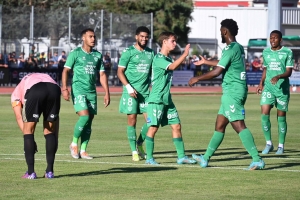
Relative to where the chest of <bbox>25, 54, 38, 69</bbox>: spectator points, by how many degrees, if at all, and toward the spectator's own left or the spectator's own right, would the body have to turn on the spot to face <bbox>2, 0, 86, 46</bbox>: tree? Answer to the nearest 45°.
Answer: approximately 180°

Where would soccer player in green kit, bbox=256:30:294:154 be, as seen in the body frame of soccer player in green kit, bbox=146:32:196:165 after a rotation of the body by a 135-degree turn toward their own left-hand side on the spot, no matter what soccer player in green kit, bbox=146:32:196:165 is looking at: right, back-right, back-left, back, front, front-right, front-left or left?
right

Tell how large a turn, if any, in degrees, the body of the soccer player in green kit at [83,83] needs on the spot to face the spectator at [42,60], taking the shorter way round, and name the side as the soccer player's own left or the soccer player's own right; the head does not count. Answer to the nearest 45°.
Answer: approximately 135° to the soccer player's own left

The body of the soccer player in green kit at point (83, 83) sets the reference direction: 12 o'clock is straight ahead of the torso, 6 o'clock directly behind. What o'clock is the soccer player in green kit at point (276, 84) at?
the soccer player in green kit at point (276, 84) is roughly at 10 o'clock from the soccer player in green kit at point (83, 83).

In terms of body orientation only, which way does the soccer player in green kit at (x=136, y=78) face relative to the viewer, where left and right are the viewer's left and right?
facing the viewer and to the right of the viewer

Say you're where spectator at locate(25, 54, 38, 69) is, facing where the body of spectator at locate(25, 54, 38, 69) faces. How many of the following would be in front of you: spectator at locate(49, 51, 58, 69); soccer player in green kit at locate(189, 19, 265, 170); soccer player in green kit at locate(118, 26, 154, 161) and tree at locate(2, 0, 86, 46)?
2

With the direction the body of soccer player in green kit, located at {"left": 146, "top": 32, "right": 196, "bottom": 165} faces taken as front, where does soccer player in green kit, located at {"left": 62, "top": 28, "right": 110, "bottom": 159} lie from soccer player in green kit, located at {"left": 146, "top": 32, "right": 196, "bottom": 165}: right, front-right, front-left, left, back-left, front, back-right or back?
back-left

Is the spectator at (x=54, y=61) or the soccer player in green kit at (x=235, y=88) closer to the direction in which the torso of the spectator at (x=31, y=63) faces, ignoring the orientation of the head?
the soccer player in green kit

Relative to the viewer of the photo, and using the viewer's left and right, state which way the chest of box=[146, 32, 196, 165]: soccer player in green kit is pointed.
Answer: facing to the right of the viewer

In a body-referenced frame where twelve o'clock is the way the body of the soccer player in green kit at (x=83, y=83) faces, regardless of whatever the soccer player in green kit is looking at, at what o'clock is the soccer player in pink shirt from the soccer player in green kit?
The soccer player in pink shirt is roughly at 2 o'clock from the soccer player in green kit.

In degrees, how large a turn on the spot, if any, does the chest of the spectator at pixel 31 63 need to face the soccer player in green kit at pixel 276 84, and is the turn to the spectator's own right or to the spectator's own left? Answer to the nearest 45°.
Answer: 0° — they already face them

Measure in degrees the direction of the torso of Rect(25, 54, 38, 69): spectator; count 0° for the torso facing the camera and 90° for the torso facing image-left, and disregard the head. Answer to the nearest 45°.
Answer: approximately 0°

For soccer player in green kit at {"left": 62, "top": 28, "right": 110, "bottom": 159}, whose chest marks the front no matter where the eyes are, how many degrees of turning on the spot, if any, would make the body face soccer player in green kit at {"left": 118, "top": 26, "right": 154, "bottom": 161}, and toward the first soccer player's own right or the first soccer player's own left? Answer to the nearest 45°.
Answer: approximately 45° to the first soccer player's own left

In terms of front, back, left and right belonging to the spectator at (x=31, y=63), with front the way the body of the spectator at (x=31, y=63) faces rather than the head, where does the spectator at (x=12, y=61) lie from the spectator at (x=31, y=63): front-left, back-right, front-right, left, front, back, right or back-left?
right

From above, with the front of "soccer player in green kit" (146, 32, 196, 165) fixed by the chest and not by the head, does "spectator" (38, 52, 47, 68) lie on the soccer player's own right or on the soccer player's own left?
on the soccer player's own left

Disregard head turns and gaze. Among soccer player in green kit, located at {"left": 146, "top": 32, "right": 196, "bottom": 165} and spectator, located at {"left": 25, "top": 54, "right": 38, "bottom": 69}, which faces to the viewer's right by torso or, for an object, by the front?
the soccer player in green kit

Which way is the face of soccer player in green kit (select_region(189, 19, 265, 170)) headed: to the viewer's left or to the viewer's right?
to the viewer's left
